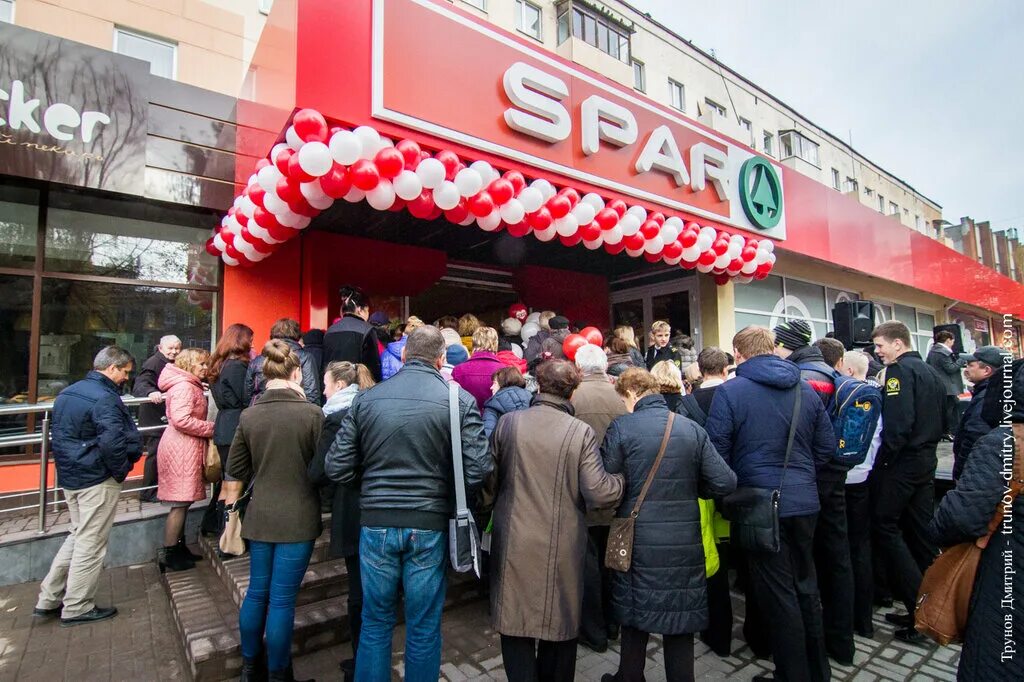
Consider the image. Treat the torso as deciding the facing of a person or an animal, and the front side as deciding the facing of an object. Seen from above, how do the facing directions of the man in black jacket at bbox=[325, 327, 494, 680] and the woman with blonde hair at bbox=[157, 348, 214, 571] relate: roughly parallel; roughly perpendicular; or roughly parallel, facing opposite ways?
roughly perpendicular

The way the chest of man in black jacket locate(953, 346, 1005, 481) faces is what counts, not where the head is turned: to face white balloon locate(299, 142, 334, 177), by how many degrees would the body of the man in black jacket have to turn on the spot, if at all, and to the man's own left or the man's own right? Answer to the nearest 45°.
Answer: approximately 45° to the man's own left

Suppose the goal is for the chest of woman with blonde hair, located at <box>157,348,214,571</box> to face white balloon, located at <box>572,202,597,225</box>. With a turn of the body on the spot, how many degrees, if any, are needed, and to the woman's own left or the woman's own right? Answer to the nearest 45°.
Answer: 0° — they already face it

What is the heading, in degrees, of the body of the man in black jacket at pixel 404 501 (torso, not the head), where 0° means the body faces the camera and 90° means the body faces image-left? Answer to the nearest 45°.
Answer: approximately 180°

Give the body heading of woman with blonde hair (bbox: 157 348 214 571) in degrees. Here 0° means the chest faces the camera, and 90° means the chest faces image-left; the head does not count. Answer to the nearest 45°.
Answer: approximately 270°

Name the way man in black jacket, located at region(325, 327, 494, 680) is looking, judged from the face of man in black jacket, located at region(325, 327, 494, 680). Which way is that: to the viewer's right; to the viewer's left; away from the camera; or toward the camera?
away from the camera

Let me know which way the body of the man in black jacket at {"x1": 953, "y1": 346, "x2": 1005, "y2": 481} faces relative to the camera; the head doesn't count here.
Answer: to the viewer's left

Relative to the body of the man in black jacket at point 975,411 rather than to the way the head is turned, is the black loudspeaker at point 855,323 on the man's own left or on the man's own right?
on the man's own right
